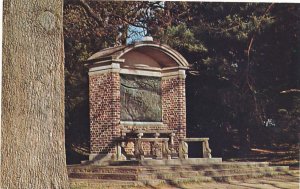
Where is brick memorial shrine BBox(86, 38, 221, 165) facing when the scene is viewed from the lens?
facing the viewer and to the right of the viewer
